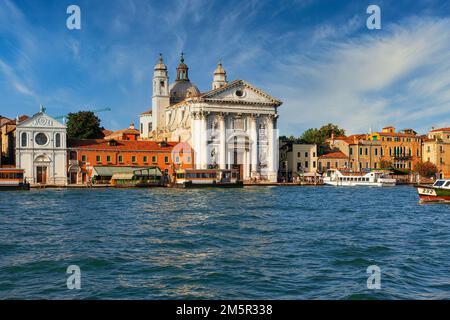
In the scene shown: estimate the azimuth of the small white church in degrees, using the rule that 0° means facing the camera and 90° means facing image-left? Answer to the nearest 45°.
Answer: approximately 0°
